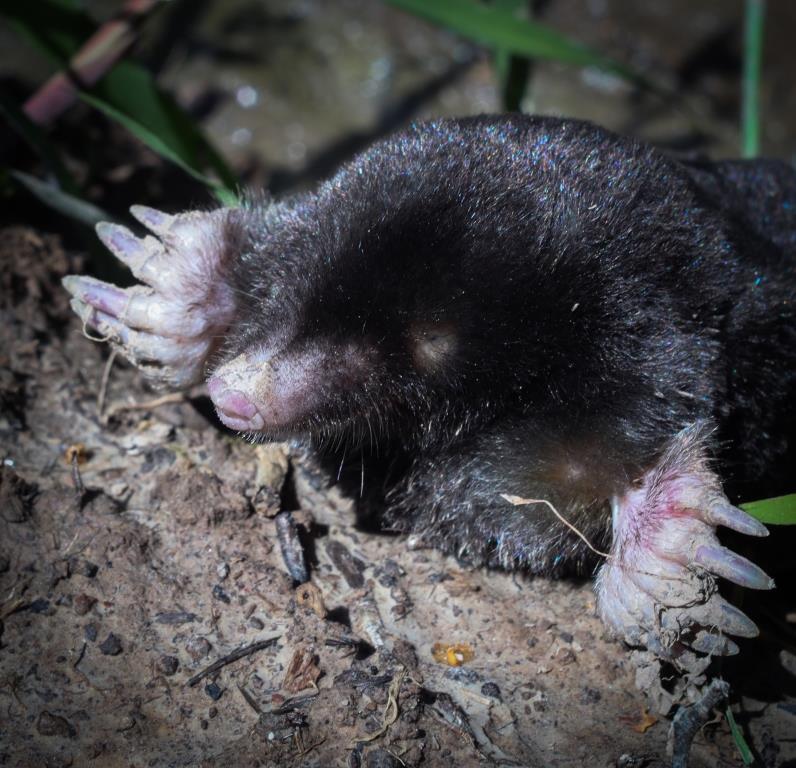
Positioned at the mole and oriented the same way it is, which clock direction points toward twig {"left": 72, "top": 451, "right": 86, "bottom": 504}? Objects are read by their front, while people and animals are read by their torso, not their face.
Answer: The twig is roughly at 2 o'clock from the mole.

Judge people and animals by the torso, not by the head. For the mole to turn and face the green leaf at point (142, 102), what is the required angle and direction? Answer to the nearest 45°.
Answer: approximately 90° to its right

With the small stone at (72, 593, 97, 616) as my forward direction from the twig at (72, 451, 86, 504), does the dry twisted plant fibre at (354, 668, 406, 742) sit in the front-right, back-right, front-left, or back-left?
front-left

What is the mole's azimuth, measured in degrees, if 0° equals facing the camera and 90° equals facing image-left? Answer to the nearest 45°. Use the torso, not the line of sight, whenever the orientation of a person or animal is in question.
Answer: approximately 45°

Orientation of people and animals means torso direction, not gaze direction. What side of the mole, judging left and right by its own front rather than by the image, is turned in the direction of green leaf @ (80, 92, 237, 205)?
right

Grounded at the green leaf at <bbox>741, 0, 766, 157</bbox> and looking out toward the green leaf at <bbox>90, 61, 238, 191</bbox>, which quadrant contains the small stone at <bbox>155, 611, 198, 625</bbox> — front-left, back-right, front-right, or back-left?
front-left

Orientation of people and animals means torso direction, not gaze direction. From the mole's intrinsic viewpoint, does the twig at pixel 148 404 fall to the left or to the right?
on its right
